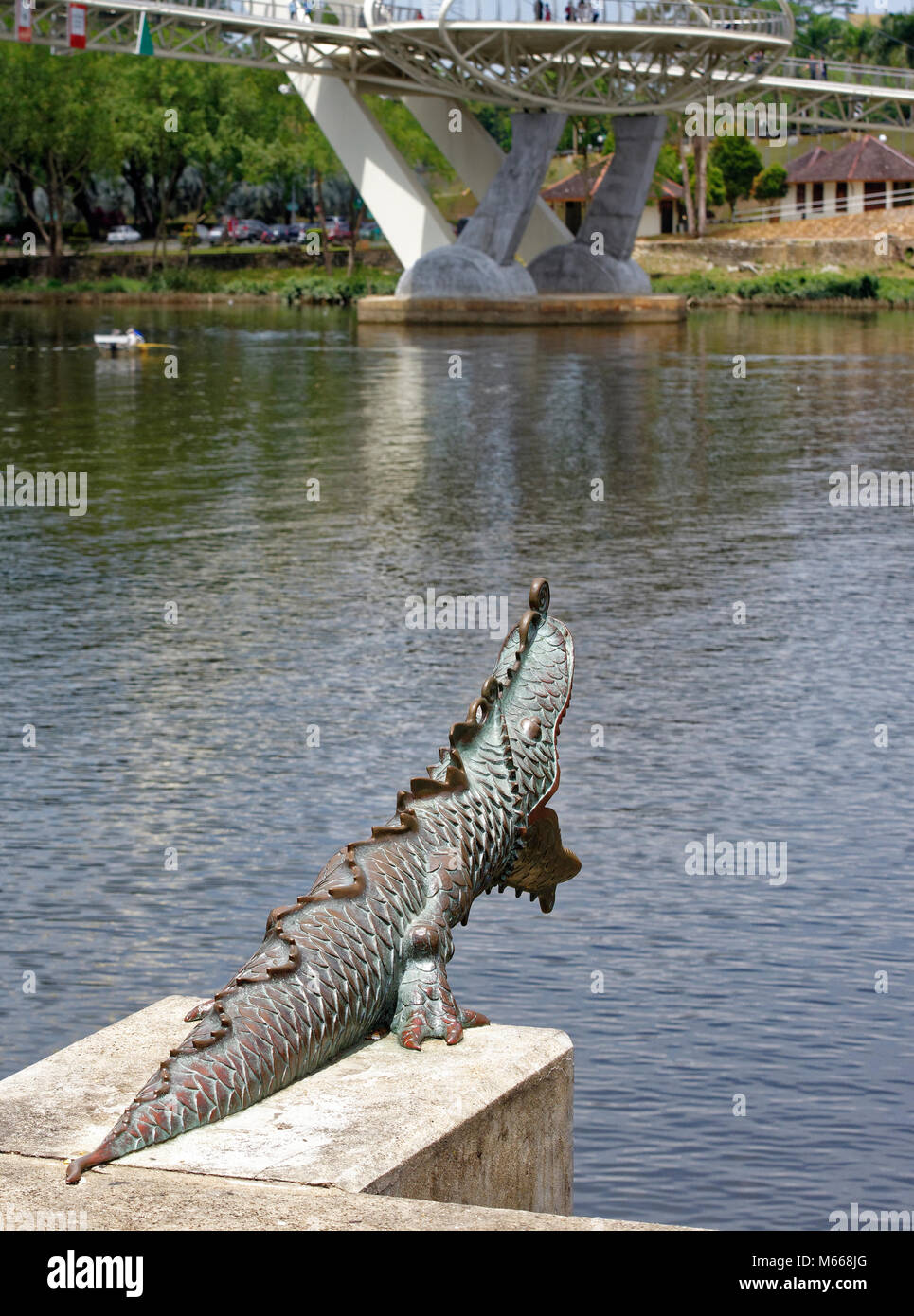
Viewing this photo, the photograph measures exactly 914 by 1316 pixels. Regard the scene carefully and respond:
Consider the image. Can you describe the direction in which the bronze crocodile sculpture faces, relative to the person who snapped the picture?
facing away from the viewer and to the right of the viewer
